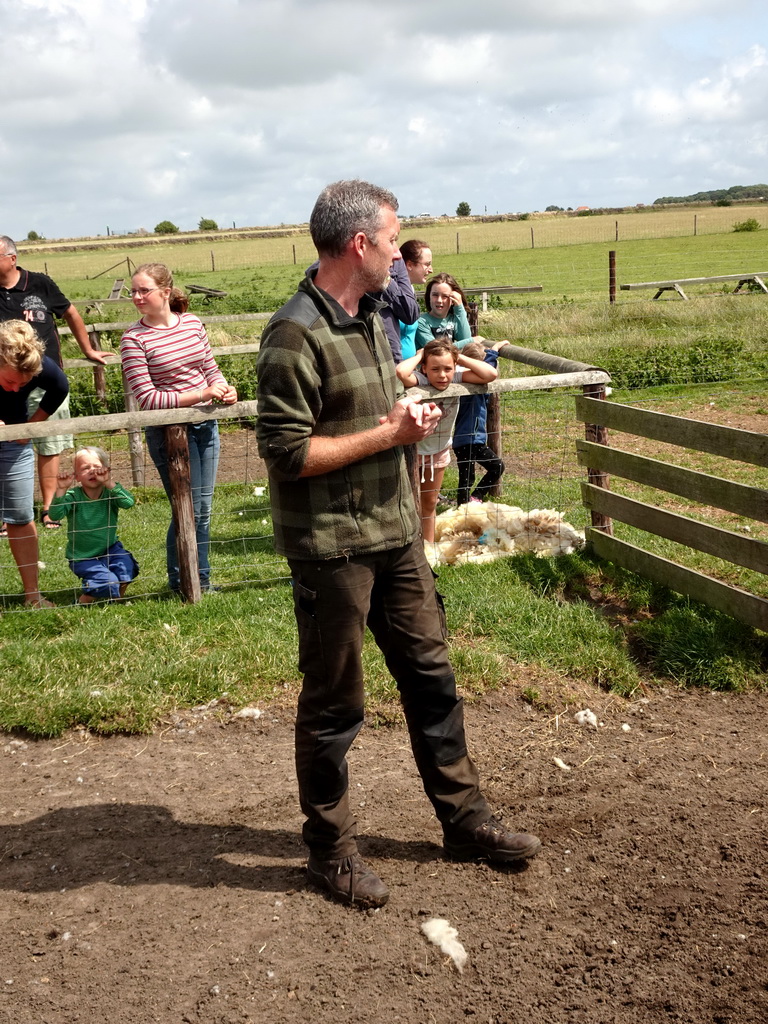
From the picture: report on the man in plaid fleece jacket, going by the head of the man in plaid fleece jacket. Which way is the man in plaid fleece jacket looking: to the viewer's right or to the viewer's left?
to the viewer's right

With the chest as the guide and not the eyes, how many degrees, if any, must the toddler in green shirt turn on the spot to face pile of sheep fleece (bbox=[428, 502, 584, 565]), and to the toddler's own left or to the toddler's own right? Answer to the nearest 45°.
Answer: approximately 90° to the toddler's own left

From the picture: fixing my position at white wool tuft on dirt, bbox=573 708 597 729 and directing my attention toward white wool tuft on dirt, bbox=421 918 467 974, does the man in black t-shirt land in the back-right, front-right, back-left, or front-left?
back-right

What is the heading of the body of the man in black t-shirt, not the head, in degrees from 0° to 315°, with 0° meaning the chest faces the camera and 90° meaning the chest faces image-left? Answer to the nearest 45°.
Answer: approximately 0°

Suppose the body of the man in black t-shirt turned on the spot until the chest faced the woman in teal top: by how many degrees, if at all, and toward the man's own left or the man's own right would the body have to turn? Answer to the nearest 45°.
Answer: approximately 45° to the man's own left

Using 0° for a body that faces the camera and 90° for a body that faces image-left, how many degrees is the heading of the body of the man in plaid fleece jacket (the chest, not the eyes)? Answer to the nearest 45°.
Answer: approximately 315°

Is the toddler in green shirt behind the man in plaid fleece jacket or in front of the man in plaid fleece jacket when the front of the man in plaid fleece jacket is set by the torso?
behind
